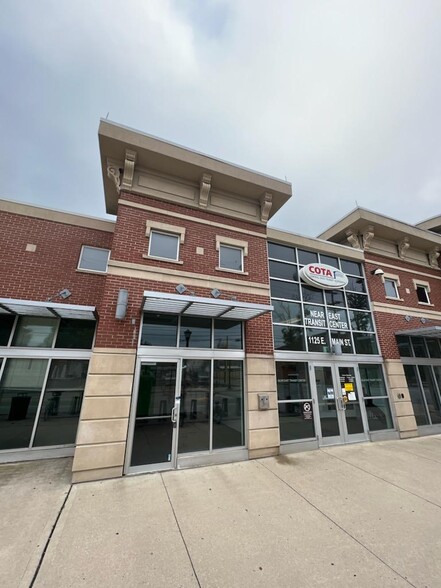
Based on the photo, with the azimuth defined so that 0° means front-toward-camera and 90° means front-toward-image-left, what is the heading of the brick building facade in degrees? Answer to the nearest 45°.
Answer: approximately 315°
